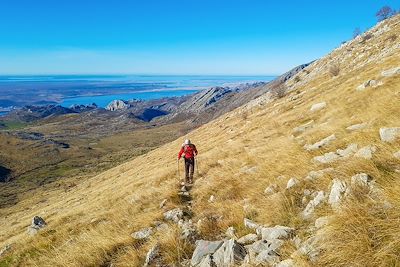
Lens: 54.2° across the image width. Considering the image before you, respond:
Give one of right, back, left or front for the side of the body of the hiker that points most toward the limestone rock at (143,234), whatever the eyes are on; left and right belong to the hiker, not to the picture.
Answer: back

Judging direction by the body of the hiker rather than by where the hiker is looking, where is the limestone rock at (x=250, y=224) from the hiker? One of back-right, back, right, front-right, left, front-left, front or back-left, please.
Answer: back

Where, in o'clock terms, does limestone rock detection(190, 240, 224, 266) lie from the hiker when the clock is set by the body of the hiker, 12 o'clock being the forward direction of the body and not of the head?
The limestone rock is roughly at 6 o'clock from the hiker.

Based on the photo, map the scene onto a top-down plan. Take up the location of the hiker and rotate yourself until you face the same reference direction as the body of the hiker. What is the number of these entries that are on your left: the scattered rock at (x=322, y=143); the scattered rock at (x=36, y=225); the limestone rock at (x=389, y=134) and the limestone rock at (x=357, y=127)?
1

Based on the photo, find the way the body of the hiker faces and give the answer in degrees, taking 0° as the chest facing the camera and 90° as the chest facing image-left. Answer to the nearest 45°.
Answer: approximately 180°

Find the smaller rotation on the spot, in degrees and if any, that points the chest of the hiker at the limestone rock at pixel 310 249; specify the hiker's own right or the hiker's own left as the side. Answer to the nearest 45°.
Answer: approximately 180°

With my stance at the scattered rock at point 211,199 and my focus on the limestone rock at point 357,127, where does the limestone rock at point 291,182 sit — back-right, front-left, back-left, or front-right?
front-right

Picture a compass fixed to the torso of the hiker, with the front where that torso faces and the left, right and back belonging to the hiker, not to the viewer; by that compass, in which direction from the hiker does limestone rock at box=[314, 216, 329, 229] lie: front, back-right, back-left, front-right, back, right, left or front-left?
back

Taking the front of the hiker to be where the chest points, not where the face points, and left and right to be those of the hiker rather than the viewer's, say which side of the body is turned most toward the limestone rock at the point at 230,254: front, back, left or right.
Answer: back

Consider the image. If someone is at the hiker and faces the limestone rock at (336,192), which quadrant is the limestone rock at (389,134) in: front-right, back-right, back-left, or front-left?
front-left

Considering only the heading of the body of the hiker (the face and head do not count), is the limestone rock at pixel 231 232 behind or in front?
behind

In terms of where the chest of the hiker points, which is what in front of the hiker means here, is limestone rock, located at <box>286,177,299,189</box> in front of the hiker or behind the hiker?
behind

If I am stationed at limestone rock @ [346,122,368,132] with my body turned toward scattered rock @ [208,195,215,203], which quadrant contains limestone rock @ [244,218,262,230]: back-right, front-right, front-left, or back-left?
front-left
